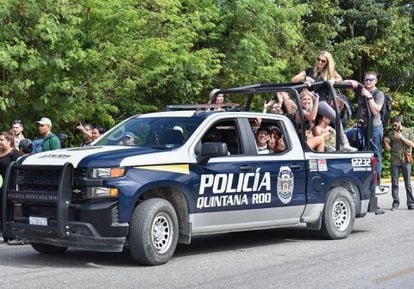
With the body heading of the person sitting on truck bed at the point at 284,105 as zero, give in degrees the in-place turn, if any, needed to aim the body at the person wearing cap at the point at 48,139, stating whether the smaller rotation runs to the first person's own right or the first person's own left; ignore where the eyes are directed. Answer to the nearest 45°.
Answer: approximately 45° to the first person's own right

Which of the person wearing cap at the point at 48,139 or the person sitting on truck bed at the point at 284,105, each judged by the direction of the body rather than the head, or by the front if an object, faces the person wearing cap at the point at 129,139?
the person sitting on truck bed

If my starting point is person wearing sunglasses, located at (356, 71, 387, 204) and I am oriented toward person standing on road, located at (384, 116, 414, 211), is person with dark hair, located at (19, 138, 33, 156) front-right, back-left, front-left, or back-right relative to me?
back-left

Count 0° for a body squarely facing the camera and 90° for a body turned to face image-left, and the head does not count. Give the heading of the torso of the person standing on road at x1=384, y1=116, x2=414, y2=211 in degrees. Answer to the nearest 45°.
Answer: approximately 45°
